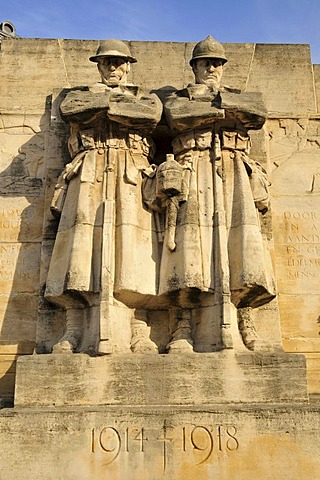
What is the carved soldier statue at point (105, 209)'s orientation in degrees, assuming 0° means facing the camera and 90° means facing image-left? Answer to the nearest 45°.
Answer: approximately 0°

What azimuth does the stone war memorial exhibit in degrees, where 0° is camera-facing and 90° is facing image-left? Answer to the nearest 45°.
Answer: approximately 0°
